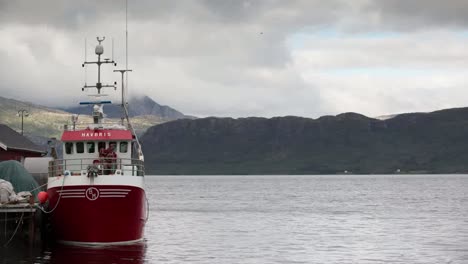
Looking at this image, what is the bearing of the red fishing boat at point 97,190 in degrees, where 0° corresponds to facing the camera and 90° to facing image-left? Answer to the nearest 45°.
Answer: approximately 0°
